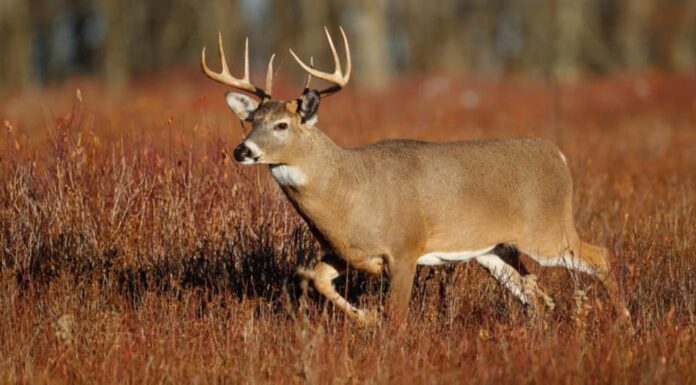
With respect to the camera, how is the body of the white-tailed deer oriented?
to the viewer's left
